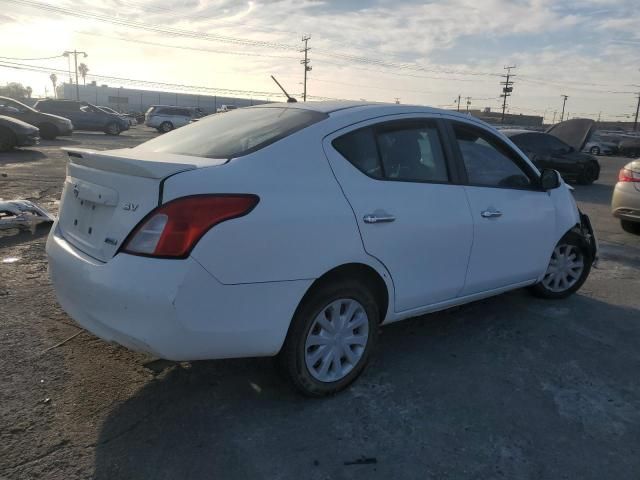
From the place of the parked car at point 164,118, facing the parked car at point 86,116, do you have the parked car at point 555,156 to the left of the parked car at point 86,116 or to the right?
left

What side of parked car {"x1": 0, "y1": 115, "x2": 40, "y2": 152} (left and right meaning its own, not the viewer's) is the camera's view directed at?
right

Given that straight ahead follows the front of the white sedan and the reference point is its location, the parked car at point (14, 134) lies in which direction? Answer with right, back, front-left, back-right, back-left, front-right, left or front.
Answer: left

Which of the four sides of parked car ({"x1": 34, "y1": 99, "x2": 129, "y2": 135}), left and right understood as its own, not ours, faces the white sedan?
right

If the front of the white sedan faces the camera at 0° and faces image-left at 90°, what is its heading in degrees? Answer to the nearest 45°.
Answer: approximately 225°

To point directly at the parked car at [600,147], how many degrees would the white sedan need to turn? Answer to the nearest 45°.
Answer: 0° — it already faces it

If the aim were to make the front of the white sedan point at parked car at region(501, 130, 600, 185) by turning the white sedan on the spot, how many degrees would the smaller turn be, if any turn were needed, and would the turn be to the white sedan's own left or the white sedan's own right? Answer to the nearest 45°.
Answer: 0° — it already faces it

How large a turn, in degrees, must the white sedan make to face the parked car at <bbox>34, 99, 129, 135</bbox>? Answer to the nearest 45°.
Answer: approximately 90° to its left

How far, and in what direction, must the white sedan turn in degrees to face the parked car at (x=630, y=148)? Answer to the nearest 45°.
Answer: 0° — it already faces it

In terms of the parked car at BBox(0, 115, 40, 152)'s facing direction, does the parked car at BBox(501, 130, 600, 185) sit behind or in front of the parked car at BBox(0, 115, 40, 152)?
in front

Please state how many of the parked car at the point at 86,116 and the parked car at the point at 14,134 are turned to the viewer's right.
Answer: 2

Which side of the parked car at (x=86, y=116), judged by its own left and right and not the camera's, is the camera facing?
right
